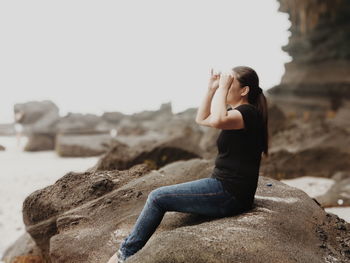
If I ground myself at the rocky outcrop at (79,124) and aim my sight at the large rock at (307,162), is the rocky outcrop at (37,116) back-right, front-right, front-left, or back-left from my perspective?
back-right

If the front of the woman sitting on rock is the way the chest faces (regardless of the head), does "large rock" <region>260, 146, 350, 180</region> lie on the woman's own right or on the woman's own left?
on the woman's own right

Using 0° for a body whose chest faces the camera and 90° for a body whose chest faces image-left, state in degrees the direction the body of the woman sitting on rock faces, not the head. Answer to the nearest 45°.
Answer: approximately 90°

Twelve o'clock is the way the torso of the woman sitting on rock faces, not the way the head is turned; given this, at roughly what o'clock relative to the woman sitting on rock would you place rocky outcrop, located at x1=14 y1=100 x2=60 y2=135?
The rocky outcrop is roughly at 2 o'clock from the woman sitting on rock.

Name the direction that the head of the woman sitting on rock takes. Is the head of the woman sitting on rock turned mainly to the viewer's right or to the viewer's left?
to the viewer's left

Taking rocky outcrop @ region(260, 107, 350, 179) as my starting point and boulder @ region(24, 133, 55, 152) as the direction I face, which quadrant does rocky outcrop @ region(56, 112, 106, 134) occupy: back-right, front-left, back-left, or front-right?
front-right

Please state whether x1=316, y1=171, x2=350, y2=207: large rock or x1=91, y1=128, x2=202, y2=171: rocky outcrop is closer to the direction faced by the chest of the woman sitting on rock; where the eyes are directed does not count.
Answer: the rocky outcrop

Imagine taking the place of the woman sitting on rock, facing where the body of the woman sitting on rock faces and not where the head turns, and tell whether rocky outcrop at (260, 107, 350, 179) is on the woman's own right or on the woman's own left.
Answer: on the woman's own right

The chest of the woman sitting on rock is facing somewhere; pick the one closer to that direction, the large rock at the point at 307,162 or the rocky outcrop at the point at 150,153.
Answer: the rocky outcrop
